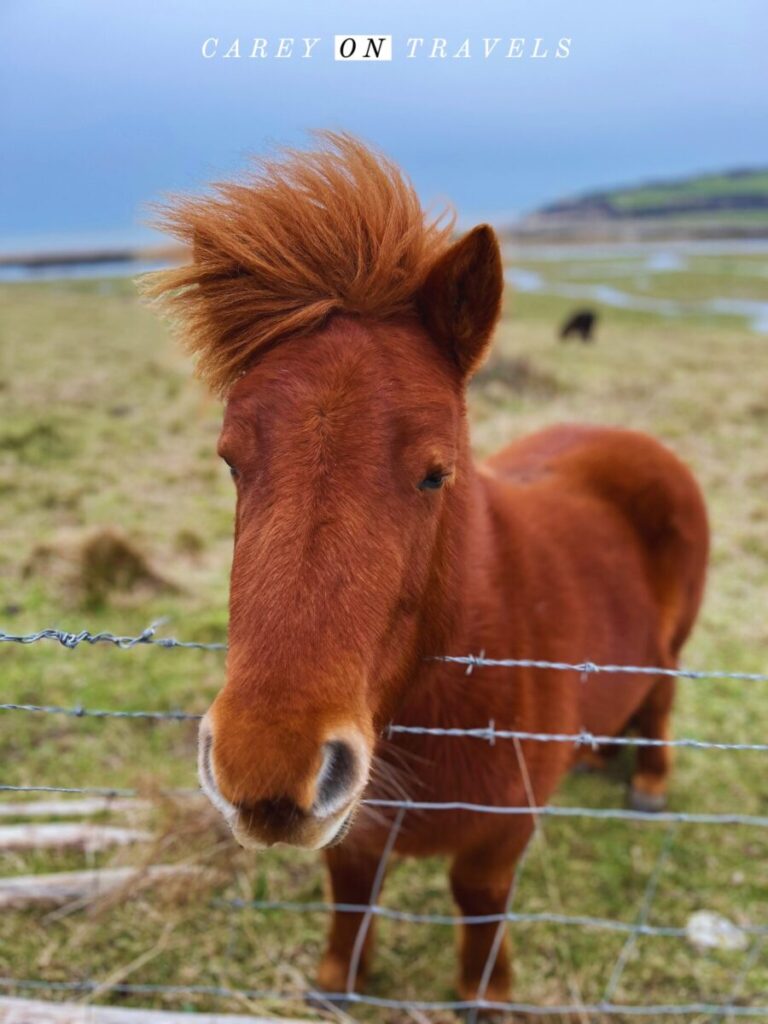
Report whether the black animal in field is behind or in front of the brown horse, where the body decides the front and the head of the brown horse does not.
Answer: behind

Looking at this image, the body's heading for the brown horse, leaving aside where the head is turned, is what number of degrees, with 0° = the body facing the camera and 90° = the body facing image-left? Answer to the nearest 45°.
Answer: approximately 45°
